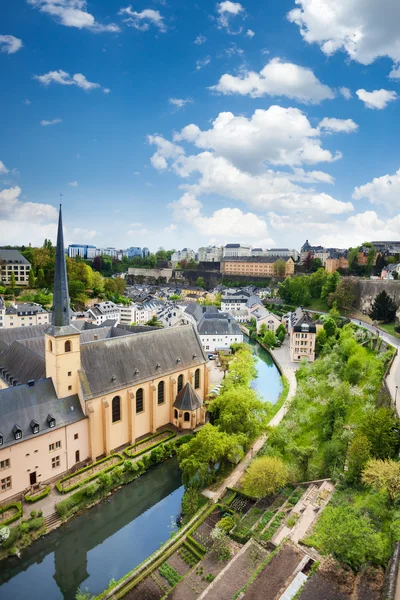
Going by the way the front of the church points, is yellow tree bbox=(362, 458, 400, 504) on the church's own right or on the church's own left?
on the church's own right

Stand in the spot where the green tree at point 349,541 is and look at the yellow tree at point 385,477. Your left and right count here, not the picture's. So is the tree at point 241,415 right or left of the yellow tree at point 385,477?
left

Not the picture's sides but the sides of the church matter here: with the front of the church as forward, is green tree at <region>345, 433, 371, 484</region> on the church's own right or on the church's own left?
on the church's own right

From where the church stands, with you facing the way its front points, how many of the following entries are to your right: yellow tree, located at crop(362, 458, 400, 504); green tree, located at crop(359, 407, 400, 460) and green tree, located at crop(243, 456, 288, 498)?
0

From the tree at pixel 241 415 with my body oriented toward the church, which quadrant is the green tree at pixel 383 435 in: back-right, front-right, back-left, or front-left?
back-left
